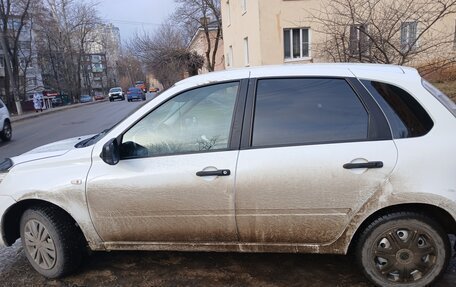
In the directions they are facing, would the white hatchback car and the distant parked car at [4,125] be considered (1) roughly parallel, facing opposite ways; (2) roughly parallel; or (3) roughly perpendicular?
roughly perpendicular

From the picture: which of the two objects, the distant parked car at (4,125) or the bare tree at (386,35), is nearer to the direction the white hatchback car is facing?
the distant parked car

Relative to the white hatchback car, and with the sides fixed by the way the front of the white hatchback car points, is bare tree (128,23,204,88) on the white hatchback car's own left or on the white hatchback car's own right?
on the white hatchback car's own right

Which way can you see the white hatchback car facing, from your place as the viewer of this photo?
facing to the left of the viewer

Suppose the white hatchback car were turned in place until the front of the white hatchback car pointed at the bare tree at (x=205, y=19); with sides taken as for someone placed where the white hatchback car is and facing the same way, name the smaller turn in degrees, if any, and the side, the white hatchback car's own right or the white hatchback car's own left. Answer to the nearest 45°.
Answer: approximately 90° to the white hatchback car's own right

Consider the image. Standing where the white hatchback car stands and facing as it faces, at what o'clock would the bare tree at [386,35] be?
The bare tree is roughly at 4 o'clock from the white hatchback car.

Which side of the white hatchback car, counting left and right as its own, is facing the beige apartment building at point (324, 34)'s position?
right

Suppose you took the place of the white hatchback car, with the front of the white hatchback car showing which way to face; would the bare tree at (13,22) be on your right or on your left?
on your right
